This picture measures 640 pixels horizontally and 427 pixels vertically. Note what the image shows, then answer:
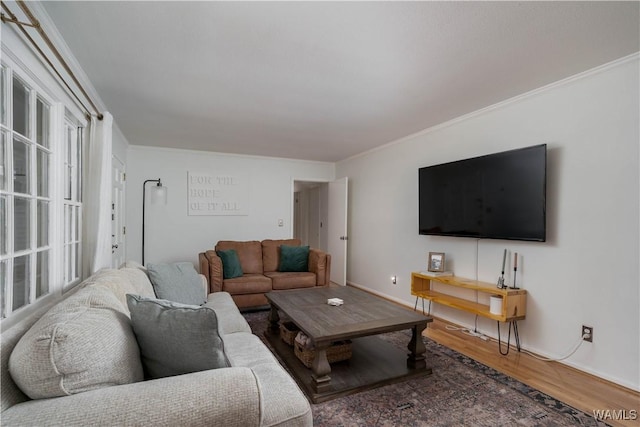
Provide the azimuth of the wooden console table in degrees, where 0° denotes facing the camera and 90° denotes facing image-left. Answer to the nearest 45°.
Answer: approximately 45°

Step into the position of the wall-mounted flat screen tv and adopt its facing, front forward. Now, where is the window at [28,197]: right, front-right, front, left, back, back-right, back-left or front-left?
front

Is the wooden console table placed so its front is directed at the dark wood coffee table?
yes

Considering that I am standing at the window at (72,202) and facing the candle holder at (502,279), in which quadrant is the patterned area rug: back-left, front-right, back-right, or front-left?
front-right

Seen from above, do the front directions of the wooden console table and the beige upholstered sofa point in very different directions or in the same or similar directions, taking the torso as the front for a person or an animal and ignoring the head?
very different directions

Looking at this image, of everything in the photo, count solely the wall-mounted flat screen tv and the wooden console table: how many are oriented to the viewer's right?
0

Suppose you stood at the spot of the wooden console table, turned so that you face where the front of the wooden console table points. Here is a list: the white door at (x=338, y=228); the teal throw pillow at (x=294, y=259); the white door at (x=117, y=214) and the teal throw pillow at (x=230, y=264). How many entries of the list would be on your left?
0

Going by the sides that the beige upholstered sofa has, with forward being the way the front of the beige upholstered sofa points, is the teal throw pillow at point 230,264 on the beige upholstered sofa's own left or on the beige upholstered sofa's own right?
on the beige upholstered sofa's own left

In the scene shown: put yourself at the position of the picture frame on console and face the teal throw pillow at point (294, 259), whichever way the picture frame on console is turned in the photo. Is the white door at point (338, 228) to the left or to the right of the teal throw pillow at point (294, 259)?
right

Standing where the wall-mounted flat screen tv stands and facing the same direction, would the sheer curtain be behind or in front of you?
in front

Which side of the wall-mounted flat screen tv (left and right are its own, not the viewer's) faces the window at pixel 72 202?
front

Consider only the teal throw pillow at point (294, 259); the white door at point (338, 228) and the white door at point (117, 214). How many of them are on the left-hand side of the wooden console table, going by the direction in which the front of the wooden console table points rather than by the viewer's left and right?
0

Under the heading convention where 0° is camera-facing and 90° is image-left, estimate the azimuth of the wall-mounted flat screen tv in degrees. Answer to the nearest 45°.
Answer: approximately 45°

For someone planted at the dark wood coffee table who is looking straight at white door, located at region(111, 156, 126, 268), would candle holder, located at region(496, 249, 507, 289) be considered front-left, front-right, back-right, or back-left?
back-right

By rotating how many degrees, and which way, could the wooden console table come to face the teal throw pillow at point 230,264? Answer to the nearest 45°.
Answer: approximately 45° to its right

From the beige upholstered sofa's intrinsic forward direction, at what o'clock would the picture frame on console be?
The picture frame on console is roughly at 11 o'clock from the beige upholstered sofa.

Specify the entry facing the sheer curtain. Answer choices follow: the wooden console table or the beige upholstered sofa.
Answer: the wooden console table

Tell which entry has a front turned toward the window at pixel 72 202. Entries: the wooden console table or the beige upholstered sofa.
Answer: the wooden console table

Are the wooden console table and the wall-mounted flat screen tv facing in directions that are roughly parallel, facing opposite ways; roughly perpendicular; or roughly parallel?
roughly parallel

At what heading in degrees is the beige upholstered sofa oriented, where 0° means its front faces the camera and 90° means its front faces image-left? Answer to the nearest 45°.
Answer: approximately 270°
